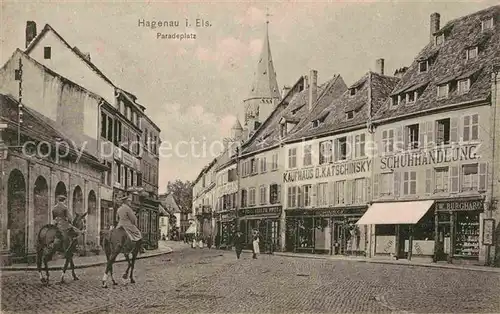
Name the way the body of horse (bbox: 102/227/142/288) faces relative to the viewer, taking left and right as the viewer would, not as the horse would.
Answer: facing away from the viewer and to the right of the viewer
